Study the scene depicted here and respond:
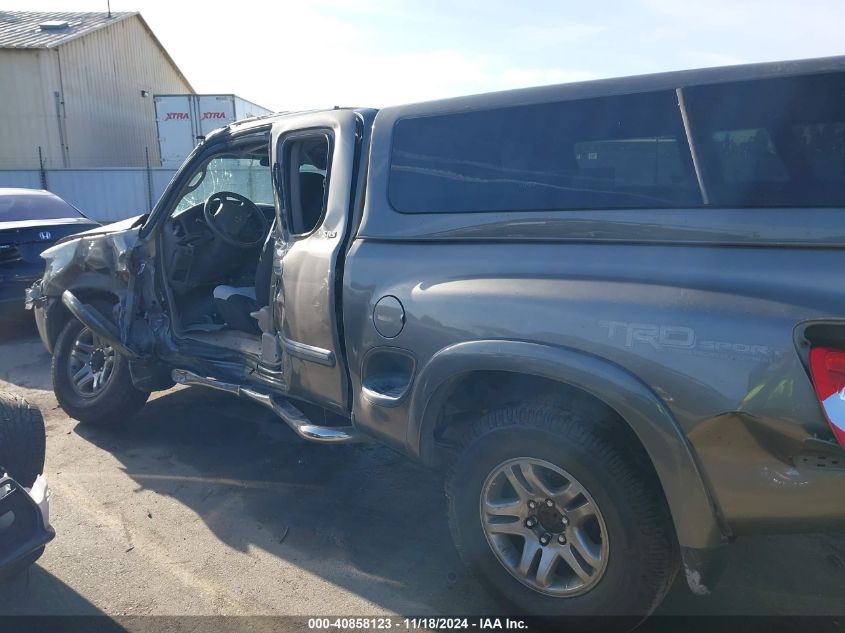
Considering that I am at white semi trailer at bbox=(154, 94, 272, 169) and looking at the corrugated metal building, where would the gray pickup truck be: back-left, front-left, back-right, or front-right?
back-left

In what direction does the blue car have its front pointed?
away from the camera

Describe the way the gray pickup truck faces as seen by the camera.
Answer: facing away from the viewer and to the left of the viewer

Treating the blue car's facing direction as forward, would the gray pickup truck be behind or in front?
behind
